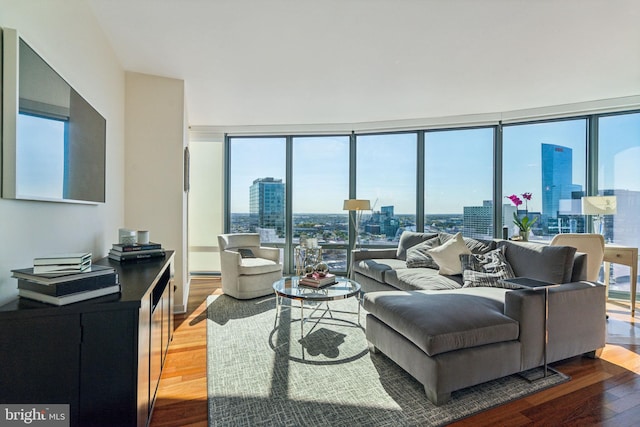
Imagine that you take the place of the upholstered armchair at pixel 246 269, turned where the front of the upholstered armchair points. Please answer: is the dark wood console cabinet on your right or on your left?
on your right

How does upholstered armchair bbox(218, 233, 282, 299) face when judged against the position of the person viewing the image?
facing the viewer and to the right of the viewer

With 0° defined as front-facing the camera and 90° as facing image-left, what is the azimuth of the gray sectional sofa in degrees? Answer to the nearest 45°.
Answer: approximately 45°

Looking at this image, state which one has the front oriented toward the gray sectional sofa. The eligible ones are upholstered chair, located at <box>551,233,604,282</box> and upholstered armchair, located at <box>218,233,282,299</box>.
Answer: upholstered armchair, located at <box>218,233,282,299</box>

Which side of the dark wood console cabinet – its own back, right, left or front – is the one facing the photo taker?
right

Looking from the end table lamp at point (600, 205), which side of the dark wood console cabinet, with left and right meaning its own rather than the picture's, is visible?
front

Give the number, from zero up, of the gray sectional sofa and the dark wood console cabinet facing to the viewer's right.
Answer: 1

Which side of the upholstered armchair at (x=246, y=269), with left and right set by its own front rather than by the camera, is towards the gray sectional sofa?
front

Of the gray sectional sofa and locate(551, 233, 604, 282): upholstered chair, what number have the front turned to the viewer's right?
0

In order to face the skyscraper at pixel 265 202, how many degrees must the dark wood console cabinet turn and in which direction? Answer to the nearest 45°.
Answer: approximately 45° to its left

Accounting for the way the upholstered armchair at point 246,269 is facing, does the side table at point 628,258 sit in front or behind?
in front

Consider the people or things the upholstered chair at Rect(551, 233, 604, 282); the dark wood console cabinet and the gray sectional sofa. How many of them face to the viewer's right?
1

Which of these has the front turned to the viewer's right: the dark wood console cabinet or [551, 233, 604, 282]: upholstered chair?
the dark wood console cabinet

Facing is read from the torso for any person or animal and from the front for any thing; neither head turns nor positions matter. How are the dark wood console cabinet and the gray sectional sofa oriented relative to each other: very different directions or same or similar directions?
very different directions

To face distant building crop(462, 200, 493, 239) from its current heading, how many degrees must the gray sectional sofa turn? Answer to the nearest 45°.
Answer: approximately 135° to its right

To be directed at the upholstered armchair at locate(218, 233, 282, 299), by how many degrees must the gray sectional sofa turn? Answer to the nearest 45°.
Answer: approximately 45° to its right

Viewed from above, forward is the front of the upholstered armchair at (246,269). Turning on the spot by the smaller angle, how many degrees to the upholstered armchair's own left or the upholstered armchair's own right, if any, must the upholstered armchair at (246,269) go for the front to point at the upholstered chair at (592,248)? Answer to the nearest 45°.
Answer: approximately 45° to the upholstered armchair's own left
